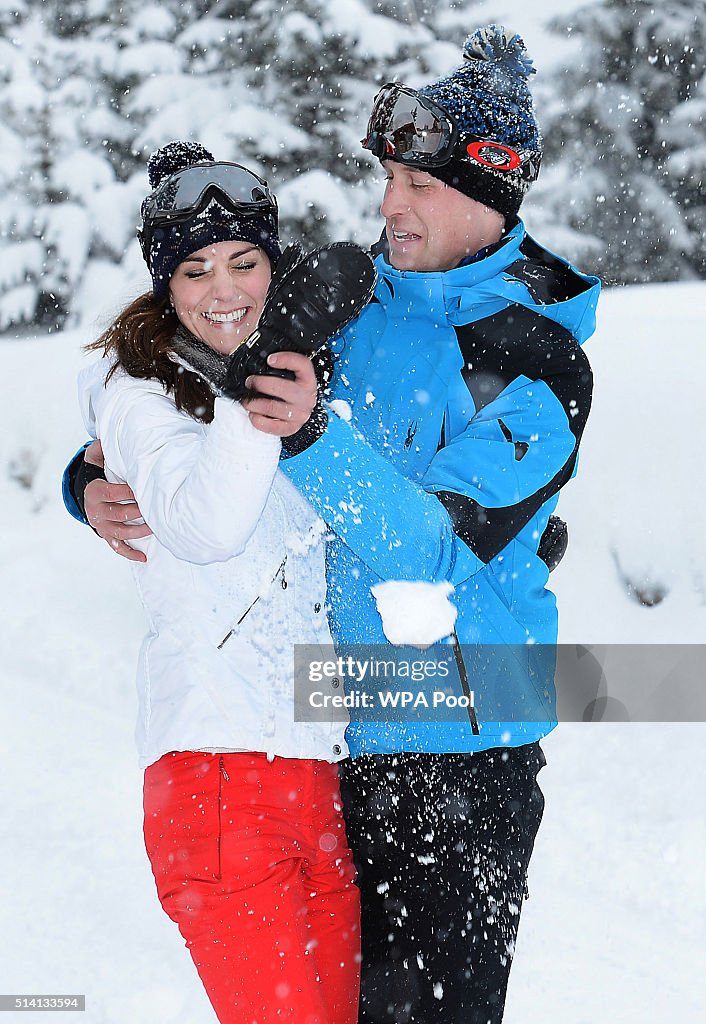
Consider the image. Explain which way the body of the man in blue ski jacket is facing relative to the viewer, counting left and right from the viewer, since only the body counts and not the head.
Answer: facing the viewer and to the left of the viewer

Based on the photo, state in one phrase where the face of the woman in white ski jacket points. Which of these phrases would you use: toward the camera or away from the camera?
toward the camera

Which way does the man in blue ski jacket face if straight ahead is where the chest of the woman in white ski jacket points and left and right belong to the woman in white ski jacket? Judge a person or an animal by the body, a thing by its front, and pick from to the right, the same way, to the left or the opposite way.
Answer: to the right

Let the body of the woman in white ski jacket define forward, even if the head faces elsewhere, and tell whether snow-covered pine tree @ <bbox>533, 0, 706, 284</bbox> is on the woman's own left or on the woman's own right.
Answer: on the woman's own left

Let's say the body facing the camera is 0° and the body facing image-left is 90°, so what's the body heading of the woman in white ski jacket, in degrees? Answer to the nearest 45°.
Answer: approximately 315°

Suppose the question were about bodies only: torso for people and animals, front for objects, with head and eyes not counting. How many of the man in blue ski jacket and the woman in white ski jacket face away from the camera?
0
